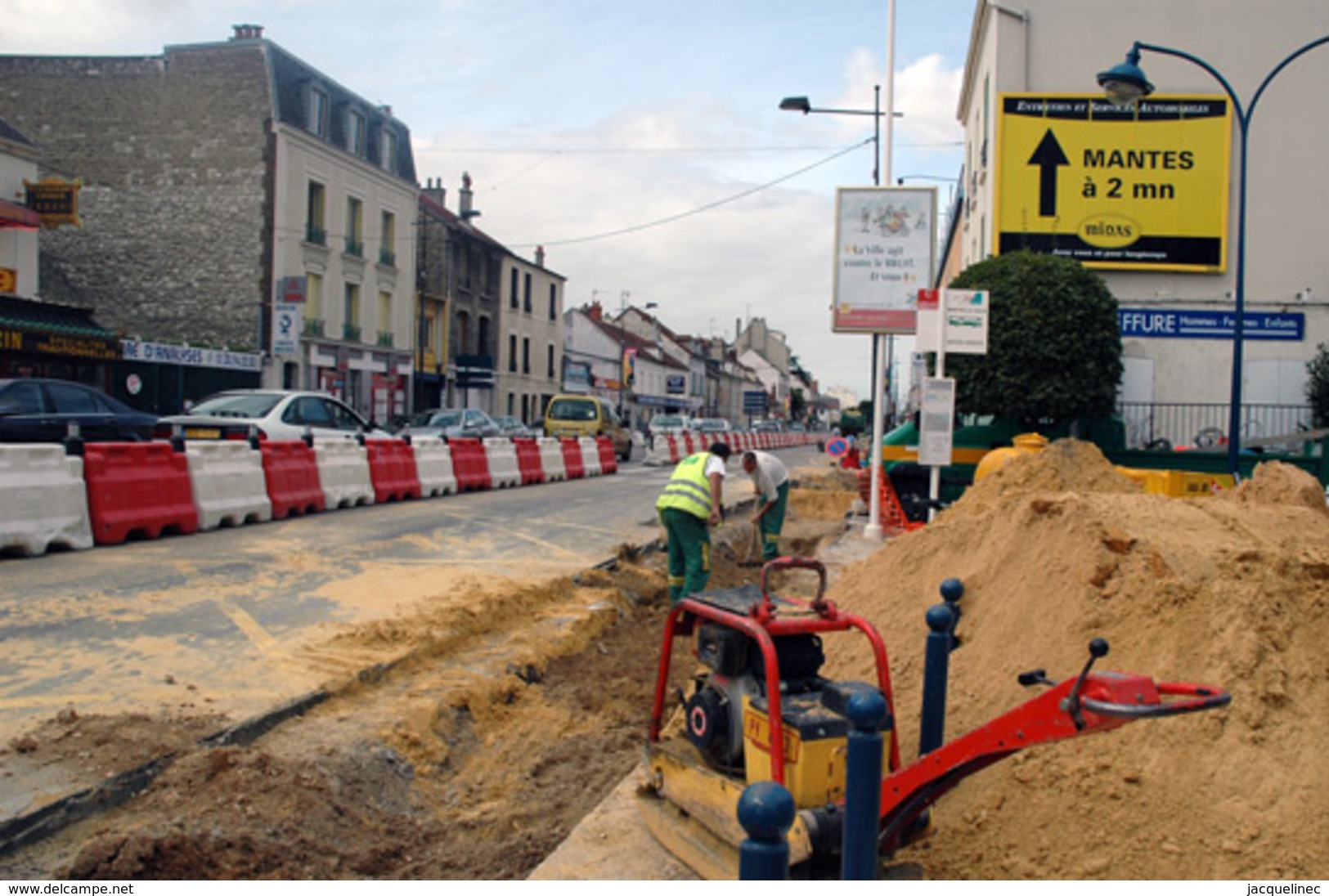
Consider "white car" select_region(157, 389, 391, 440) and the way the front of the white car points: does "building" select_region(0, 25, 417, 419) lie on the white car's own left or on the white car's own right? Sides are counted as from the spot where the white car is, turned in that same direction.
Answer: on the white car's own left

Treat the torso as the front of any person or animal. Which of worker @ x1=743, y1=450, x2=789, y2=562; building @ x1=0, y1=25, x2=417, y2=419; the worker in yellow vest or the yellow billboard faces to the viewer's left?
the worker

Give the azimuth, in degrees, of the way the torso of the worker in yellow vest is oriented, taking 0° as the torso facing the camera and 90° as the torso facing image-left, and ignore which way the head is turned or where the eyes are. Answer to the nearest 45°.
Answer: approximately 225°

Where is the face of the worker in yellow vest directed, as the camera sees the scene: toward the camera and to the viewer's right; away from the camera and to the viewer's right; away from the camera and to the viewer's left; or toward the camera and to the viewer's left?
away from the camera and to the viewer's right

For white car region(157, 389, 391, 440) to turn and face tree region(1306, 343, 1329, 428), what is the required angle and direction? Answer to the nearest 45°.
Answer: approximately 45° to its right

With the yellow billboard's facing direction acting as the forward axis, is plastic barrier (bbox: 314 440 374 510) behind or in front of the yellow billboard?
in front
